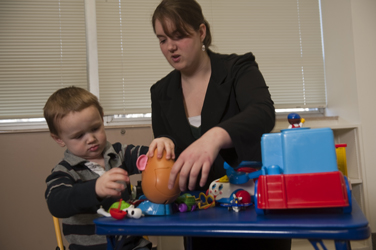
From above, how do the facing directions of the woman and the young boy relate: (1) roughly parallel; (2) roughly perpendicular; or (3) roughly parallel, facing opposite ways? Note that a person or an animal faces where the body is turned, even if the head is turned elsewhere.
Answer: roughly perpendicular

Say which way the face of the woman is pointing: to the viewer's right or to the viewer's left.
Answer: to the viewer's left

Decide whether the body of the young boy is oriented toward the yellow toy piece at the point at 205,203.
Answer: yes

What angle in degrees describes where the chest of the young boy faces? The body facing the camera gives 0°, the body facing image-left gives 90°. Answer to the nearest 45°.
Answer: approximately 315°

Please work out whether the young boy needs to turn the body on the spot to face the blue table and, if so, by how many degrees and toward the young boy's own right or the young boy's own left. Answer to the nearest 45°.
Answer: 0° — they already face it

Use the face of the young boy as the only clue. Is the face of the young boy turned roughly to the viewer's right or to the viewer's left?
to the viewer's right
